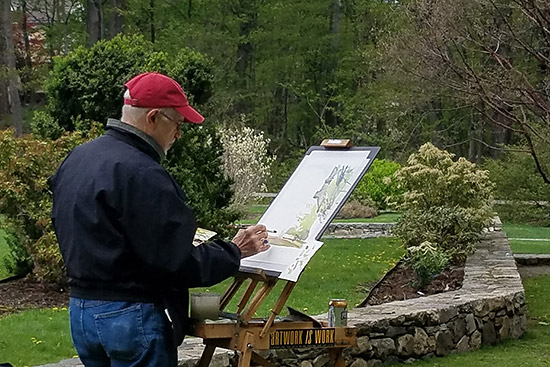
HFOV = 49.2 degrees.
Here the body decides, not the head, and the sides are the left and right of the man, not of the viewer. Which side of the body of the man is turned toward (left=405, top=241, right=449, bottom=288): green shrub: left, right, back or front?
front

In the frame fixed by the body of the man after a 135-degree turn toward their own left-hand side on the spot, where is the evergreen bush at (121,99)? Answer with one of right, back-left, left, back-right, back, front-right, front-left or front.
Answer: right

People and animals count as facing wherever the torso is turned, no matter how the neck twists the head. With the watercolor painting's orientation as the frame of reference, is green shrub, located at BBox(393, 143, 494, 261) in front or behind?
behind

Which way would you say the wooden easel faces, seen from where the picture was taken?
facing the viewer and to the left of the viewer

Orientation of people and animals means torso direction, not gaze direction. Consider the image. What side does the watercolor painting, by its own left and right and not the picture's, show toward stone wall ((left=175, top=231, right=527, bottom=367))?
back

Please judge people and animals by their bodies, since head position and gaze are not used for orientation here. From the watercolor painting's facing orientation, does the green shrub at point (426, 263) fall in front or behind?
behind

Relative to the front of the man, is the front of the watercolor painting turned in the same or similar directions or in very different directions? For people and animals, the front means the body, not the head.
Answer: very different directions

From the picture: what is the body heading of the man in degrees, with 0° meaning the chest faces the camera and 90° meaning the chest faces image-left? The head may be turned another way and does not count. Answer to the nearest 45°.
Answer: approximately 225°

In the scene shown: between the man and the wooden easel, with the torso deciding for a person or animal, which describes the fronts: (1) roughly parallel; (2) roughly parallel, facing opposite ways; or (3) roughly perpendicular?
roughly parallel, facing opposite ways

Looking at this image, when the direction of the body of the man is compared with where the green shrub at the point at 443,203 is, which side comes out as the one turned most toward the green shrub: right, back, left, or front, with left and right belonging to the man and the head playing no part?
front

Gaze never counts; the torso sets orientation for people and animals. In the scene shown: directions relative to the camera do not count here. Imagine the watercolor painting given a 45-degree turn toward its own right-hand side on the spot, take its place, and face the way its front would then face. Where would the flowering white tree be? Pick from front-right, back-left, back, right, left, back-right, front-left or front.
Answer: right
